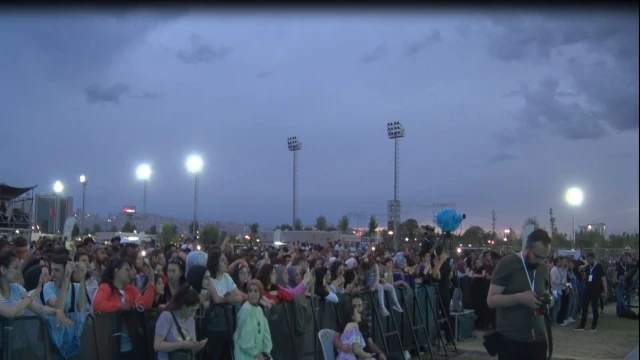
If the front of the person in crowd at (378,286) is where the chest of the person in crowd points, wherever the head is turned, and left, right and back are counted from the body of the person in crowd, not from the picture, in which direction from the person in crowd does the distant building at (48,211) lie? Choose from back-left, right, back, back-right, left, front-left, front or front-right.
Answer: back

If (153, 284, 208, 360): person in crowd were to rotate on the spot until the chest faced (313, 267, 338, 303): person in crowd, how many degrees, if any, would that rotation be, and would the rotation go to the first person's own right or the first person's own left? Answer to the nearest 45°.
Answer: approximately 90° to the first person's own left

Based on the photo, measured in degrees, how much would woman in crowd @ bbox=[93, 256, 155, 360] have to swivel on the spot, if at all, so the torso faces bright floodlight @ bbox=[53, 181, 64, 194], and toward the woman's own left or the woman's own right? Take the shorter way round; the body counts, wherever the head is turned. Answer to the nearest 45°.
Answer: approximately 135° to the woman's own left

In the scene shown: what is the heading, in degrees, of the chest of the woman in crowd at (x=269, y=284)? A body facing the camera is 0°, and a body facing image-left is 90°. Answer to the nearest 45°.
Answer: approximately 315°

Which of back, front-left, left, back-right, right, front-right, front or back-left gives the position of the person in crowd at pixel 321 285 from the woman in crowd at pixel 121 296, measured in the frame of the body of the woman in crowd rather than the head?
left

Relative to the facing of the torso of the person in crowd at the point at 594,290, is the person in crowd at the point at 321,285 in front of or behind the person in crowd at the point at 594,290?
in front

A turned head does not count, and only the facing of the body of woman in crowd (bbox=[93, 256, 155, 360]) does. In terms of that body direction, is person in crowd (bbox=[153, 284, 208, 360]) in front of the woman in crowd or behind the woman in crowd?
in front

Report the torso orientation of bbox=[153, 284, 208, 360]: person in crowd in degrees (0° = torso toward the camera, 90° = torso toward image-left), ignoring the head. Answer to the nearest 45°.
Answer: approximately 315°
